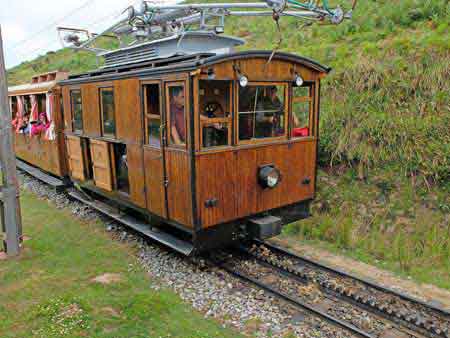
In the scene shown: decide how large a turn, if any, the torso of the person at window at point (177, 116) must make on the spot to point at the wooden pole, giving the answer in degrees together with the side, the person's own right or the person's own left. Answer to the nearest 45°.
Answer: approximately 135° to the person's own right

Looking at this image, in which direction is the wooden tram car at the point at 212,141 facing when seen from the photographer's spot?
facing the viewer and to the right of the viewer

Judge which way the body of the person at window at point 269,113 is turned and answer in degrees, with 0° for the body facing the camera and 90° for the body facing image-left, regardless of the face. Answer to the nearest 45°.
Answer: approximately 315°

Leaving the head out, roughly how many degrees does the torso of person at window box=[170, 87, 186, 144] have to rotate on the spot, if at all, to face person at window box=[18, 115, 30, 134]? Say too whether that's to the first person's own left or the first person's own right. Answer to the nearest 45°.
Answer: approximately 180°

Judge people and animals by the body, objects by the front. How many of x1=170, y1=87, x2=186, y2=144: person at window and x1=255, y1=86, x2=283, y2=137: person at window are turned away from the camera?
0

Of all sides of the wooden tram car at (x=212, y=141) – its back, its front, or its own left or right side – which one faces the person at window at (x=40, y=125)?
back

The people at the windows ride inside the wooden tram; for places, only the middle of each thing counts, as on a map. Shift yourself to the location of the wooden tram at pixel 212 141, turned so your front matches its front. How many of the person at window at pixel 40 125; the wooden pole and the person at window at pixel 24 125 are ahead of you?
0

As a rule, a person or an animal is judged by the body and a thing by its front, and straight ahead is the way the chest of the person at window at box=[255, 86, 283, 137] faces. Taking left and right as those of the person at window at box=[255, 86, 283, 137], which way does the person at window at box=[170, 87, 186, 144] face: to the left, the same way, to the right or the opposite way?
the same way

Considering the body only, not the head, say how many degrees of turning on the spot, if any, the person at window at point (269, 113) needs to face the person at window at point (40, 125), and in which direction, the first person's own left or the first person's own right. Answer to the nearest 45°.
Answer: approximately 180°
